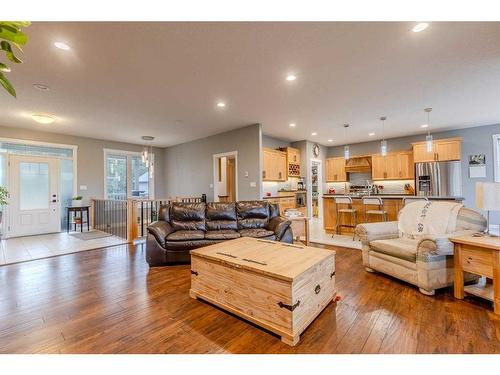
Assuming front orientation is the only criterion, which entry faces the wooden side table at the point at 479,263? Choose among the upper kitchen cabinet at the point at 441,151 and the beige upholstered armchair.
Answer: the upper kitchen cabinet

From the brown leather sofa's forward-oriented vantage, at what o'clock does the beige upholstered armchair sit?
The beige upholstered armchair is roughly at 10 o'clock from the brown leather sofa.

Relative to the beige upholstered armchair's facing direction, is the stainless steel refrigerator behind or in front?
behind

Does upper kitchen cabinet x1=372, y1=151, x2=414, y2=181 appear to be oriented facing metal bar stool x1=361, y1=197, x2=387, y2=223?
yes

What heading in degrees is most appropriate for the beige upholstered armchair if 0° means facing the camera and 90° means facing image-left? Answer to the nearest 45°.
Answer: approximately 45°

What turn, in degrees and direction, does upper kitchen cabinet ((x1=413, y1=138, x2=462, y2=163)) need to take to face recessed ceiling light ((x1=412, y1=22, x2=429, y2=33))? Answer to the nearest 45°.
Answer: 0° — it already faces it

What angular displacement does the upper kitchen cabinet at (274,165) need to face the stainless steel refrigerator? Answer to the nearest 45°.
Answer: approximately 45° to its left

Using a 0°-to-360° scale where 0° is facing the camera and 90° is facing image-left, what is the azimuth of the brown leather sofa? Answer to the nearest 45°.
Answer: approximately 0°

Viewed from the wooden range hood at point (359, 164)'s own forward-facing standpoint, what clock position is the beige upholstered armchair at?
The beige upholstered armchair is roughly at 12 o'clock from the wooden range hood.

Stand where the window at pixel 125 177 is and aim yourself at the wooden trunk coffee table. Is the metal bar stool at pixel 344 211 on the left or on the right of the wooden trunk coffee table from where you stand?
left

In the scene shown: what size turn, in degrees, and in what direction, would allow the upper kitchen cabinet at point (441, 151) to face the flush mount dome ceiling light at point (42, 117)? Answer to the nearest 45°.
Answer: approximately 45° to its right
